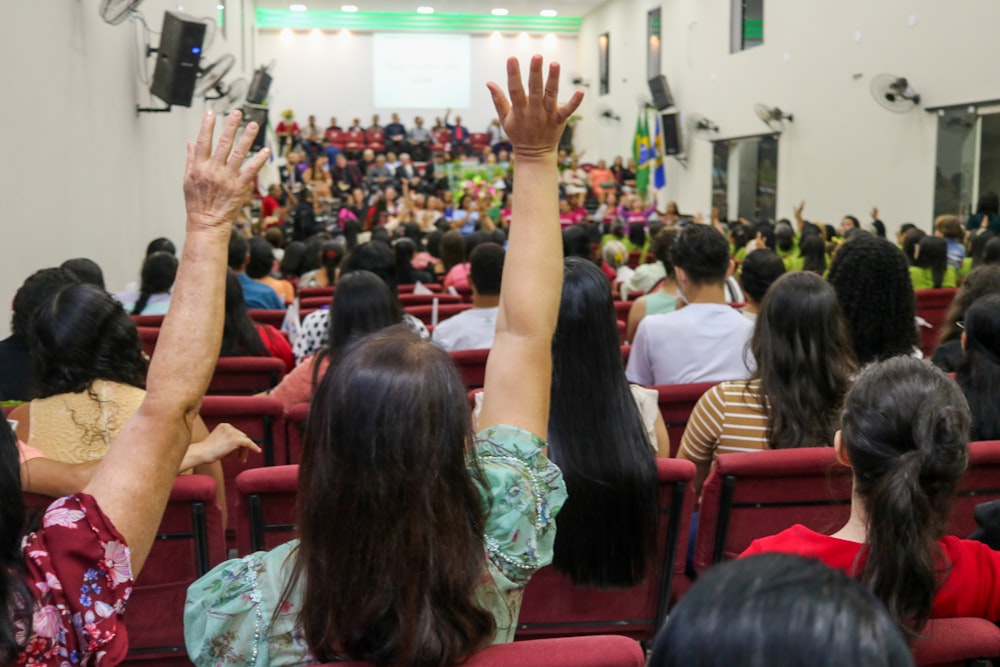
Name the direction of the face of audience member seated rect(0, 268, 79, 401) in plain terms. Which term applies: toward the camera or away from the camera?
away from the camera

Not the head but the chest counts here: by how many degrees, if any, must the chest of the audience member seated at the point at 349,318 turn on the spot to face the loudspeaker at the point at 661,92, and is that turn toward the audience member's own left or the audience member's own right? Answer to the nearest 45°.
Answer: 0° — they already face it

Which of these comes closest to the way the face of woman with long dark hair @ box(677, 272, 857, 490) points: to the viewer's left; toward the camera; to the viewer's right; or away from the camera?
away from the camera

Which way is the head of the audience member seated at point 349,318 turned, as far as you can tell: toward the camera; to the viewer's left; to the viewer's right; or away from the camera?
away from the camera

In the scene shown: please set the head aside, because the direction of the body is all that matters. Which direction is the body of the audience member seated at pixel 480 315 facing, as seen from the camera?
away from the camera

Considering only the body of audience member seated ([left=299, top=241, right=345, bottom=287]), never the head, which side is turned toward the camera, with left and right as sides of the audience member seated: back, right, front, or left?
back

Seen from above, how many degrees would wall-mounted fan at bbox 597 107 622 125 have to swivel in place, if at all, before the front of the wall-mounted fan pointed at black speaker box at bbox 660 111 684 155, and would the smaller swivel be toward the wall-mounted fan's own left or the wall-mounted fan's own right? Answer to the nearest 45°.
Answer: approximately 45° to the wall-mounted fan's own left

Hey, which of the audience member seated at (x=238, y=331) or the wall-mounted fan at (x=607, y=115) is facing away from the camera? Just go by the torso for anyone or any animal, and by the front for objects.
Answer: the audience member seated

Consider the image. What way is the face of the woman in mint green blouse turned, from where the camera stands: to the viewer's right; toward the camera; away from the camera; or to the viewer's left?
away from the camera

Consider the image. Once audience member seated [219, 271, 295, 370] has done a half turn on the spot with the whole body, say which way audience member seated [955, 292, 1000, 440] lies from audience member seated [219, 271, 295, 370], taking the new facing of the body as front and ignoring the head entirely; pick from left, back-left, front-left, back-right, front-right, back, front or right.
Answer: front-left

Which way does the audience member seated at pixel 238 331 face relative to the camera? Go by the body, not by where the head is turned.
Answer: away from the camera

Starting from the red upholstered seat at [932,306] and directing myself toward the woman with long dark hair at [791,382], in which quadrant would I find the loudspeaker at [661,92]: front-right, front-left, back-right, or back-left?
back-right

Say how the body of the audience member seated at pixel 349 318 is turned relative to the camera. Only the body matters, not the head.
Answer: away from the camera

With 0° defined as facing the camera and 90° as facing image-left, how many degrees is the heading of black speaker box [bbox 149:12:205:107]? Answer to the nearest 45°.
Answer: approximately 315°
